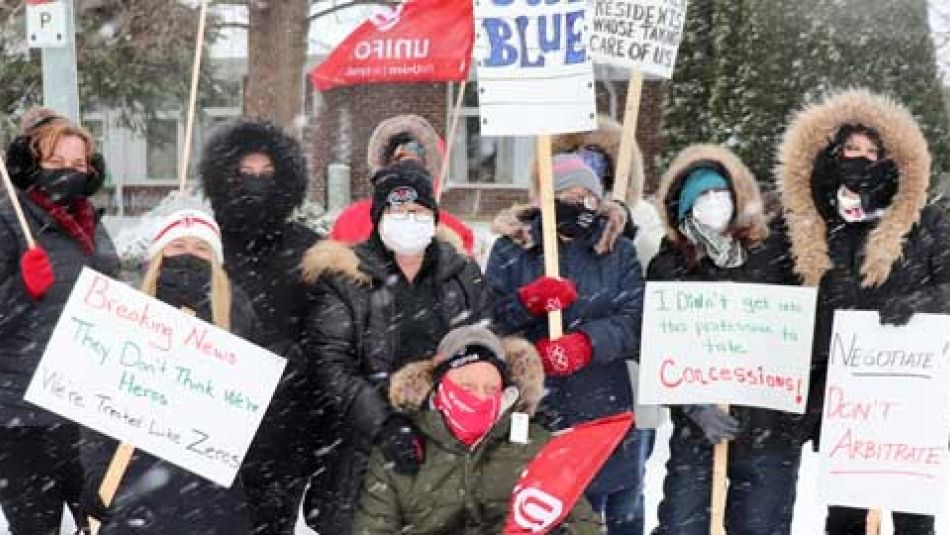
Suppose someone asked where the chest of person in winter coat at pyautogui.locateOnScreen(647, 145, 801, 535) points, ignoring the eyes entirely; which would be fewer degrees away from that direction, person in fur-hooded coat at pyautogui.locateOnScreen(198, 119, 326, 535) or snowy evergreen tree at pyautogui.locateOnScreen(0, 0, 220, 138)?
the person in fur-hooded coat

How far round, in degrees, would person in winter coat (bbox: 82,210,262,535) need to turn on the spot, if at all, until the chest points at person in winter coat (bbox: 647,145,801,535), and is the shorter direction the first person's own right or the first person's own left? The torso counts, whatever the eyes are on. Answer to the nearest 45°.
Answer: approximately 90° to the first person's own left

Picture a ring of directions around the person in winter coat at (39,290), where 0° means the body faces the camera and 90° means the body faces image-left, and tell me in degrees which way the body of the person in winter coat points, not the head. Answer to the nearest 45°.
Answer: approximately 315°

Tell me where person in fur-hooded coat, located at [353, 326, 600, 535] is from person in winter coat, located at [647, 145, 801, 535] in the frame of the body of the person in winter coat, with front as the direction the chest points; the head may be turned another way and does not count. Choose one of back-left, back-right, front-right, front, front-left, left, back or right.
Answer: front-right

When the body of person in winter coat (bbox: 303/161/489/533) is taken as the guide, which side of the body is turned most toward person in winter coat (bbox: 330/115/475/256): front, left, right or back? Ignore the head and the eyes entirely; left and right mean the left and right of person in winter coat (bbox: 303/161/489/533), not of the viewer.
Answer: back

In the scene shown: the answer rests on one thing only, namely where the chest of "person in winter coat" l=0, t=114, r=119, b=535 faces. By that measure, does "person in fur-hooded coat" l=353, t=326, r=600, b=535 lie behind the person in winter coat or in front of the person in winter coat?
in front

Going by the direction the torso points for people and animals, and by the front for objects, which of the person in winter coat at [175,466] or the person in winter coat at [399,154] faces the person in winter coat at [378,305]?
the person in winter coat at [399,154]

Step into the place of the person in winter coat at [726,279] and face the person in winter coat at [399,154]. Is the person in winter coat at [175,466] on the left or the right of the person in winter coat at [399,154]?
left

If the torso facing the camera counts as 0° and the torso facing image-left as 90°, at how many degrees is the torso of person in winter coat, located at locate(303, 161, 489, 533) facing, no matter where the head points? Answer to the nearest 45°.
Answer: approximately 0°

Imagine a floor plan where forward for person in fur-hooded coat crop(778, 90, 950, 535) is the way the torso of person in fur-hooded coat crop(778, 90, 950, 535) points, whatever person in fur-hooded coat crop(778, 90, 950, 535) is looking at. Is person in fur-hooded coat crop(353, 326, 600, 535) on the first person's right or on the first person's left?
on the first person's right

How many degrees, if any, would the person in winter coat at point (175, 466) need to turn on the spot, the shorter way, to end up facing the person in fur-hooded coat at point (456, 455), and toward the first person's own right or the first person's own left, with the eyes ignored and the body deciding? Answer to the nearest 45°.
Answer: approximately 90° to the first person's own left

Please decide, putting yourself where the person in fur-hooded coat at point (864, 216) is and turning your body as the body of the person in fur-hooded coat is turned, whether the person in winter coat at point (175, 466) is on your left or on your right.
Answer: on your right
